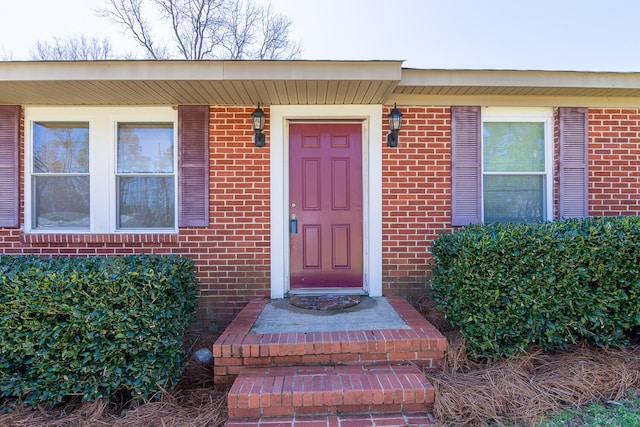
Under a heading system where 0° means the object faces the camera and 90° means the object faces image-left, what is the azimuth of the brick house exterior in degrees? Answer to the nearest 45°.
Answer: approximately 0°

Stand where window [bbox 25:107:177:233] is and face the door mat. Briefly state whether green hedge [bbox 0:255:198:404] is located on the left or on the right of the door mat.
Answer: right

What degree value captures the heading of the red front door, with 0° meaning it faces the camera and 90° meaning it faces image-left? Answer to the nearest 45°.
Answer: approximately 0°

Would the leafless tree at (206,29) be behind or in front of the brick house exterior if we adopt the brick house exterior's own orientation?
behind

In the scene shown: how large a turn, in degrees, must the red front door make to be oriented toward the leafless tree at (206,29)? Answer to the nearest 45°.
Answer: approximately 135° to its right

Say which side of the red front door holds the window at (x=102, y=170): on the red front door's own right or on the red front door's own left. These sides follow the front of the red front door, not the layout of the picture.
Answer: on the red front door's own right

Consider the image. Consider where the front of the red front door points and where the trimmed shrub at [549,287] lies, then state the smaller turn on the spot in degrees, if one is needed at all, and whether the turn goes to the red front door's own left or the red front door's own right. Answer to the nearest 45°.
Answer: approximately 45° to the red front door's own left
